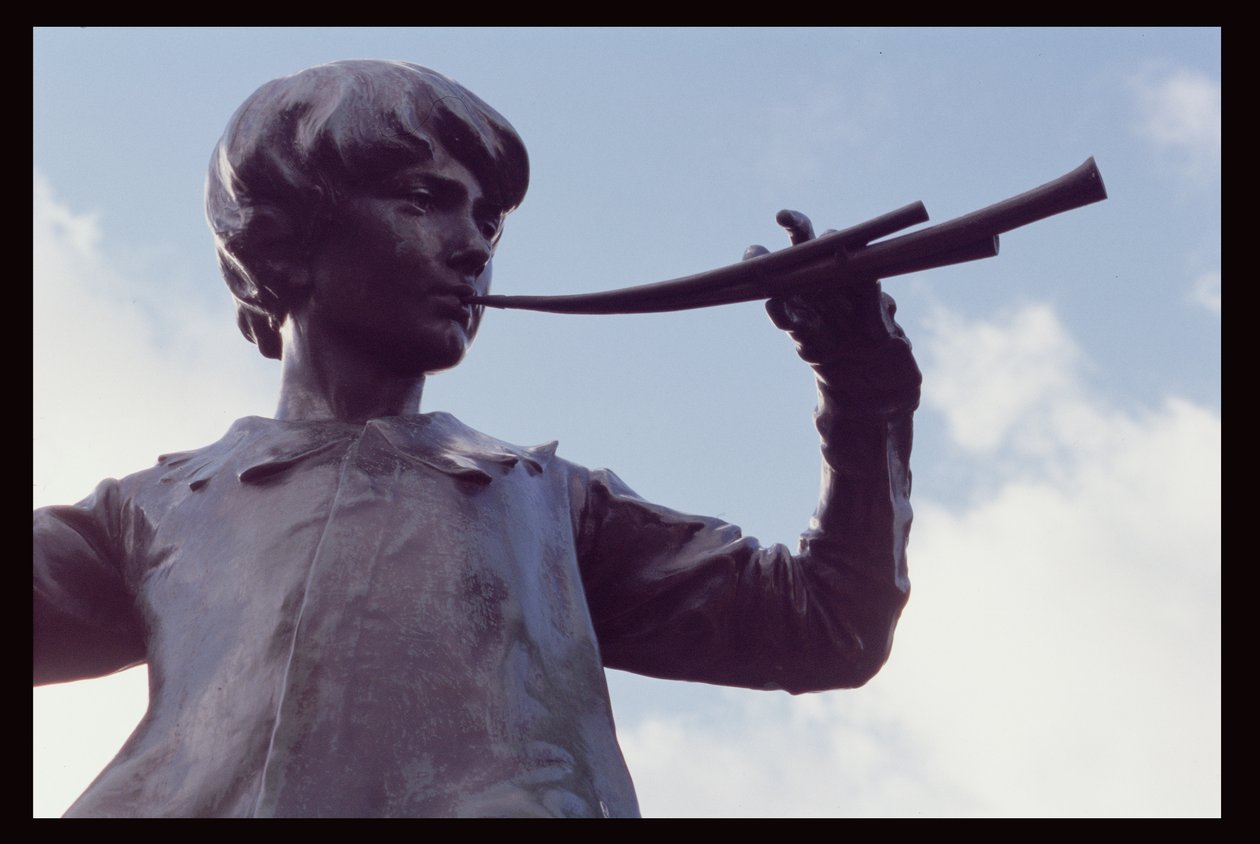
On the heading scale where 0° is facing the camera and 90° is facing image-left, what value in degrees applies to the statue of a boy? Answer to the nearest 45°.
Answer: approximately 0°
